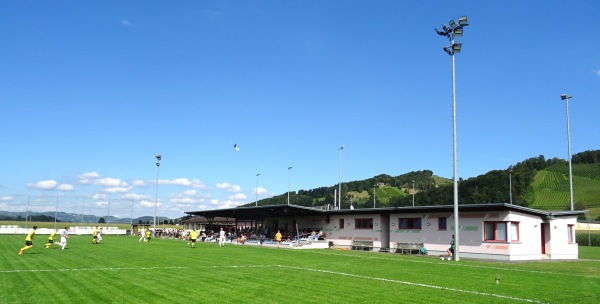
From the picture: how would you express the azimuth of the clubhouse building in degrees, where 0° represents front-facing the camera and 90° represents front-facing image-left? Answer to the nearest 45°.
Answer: approximately 45°

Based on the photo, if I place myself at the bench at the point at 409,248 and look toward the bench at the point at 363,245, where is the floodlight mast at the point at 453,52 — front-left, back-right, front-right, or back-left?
back-left
